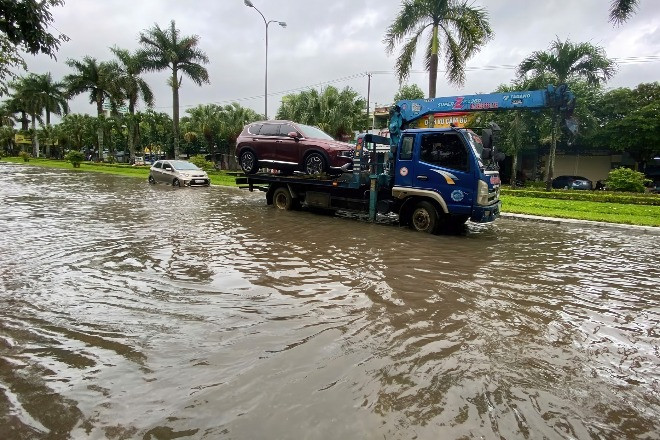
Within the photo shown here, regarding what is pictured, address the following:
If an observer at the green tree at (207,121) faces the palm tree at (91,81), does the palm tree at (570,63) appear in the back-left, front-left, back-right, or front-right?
back-left

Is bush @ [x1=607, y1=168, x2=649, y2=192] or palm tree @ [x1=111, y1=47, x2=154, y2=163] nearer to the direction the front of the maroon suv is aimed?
the bush

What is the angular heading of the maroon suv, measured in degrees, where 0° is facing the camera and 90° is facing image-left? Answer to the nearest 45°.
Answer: approximately 315°

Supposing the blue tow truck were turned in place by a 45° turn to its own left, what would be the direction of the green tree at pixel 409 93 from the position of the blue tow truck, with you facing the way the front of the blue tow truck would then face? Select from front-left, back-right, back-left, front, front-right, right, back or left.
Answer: left

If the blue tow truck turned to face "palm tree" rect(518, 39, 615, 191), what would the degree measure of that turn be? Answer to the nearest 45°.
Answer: approximately 90° to its left

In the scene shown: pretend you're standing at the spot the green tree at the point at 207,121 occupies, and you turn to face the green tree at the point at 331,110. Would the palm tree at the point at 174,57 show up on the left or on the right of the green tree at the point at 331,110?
right

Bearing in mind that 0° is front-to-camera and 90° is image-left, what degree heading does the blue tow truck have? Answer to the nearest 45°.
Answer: approximately 315°

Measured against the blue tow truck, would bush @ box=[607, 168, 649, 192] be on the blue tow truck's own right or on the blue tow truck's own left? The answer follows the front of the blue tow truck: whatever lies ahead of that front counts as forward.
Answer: on the blue tow truck's own left

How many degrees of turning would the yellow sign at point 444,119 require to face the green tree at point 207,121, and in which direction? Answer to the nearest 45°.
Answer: approximately 135° to its right
